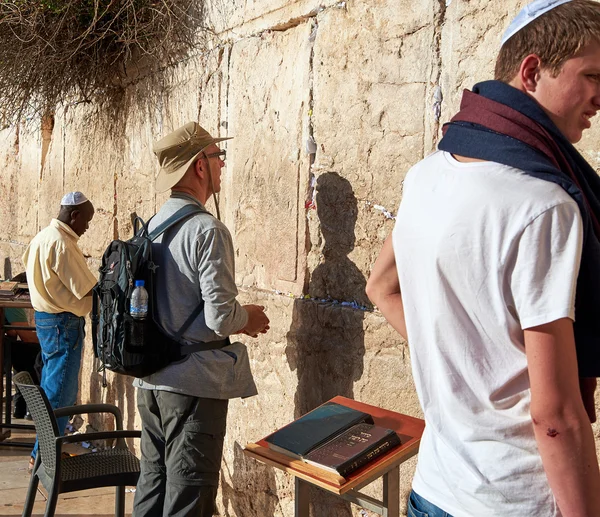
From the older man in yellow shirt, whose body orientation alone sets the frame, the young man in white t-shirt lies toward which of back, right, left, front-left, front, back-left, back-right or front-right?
back-right

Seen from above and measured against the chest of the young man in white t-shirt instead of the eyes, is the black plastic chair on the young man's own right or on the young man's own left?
on the young man's own left

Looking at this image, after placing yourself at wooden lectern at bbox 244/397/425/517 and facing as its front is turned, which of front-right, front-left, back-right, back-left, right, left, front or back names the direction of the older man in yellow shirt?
right

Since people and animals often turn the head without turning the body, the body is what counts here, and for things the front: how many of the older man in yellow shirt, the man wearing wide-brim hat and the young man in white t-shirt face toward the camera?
0

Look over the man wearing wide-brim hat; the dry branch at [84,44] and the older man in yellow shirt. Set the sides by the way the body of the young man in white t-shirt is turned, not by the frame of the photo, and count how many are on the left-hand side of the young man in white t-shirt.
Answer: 3

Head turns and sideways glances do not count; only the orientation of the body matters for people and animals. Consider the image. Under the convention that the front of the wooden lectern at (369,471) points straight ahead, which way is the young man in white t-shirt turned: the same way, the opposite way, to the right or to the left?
the opposite way

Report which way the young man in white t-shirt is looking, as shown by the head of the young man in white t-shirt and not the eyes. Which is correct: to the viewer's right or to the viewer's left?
to the viewer's right
